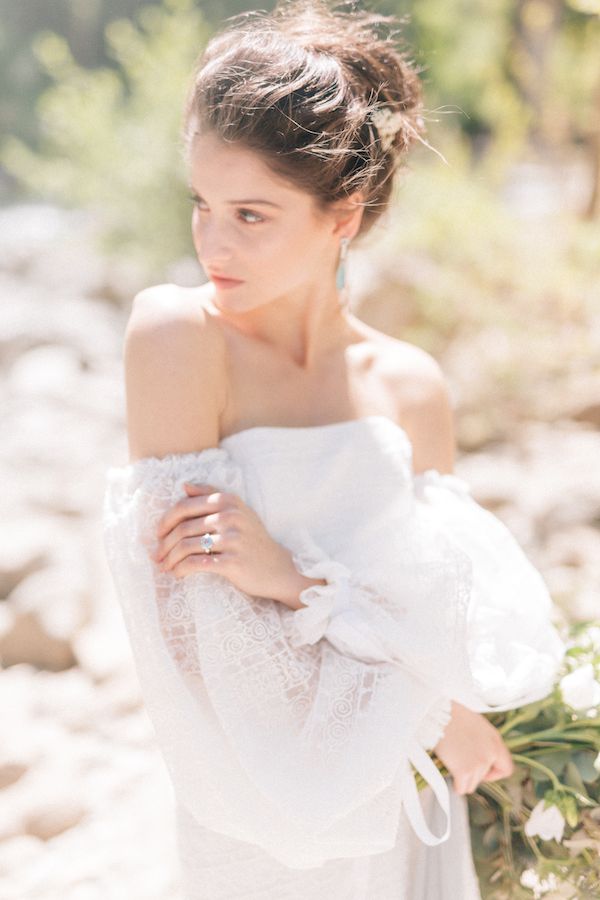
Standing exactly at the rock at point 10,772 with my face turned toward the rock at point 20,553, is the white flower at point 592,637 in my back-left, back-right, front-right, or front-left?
back-right

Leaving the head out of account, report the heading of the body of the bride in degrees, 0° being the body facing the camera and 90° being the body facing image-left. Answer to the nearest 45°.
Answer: approximately 315°

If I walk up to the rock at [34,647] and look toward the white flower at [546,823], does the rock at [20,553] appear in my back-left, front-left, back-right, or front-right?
back-left

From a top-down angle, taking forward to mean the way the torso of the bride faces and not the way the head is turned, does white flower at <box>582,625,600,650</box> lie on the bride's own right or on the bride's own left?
on the bride's own left

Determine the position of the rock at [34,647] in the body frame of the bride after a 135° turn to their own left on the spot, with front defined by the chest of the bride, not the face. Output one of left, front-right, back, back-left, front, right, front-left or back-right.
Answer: front-left

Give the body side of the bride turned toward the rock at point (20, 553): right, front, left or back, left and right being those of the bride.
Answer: back

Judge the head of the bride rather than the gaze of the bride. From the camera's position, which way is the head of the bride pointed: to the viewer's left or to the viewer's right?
to the viewer's left
